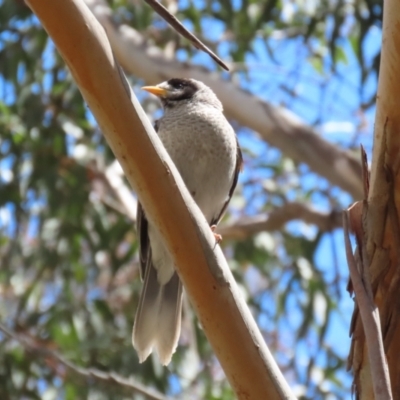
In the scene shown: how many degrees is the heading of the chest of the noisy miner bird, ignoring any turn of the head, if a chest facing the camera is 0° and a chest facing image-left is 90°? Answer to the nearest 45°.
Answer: approximately 0°
